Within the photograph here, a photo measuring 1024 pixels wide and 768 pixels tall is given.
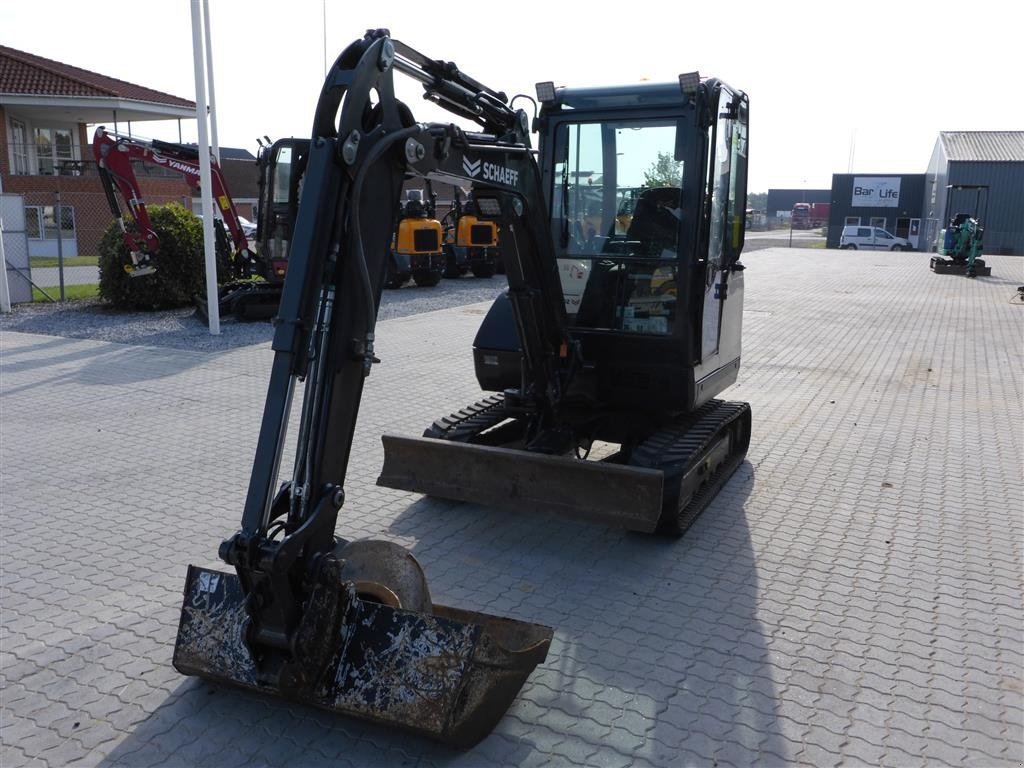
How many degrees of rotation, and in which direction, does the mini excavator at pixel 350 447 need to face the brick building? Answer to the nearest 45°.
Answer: approximately 90° to its right

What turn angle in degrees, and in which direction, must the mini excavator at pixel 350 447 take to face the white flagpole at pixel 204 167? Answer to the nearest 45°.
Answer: approximately 135° to its right

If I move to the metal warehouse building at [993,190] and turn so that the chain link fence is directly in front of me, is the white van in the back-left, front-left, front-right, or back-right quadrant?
front-right

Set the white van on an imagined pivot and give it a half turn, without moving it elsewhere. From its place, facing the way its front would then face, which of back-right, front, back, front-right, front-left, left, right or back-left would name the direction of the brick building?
front-left

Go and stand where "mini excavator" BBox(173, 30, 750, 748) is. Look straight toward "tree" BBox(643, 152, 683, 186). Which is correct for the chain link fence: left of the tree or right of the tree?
left

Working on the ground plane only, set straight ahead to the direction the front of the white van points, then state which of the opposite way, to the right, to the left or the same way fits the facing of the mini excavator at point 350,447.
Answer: to the right

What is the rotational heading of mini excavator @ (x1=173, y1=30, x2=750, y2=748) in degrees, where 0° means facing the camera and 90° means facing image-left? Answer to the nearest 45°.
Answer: approximately 45°

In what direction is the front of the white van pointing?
to the viewer's right

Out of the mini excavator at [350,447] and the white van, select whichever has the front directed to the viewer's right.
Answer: the white van

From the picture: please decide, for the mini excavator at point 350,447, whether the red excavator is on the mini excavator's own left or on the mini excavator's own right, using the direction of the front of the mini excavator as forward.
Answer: on the mini excavator's own right

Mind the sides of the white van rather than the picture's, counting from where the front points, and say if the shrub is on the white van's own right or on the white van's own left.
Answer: on the white van's own right

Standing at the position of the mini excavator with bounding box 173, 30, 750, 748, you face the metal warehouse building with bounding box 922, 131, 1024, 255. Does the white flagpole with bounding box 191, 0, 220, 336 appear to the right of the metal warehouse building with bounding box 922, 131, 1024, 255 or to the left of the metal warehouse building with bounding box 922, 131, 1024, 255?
left

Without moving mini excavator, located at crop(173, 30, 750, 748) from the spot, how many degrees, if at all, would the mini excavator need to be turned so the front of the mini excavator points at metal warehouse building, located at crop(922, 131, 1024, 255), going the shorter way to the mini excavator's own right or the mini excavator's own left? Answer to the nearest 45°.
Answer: approximately 180°

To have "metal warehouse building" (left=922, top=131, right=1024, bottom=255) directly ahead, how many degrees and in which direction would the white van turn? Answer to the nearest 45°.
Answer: approximately 45° to its right

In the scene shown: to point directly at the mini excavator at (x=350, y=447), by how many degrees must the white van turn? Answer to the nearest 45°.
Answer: approximately 90° to its right
